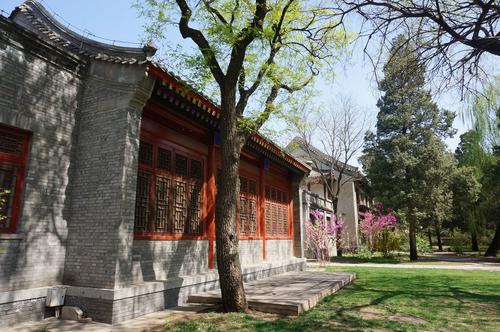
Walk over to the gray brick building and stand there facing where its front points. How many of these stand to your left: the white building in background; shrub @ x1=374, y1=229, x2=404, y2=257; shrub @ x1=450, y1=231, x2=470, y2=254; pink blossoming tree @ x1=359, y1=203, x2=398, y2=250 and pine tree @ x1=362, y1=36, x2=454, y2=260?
5

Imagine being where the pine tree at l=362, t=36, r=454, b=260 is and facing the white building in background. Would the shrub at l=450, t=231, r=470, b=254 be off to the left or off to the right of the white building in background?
right

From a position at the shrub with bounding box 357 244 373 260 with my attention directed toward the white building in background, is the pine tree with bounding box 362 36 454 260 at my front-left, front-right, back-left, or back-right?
back-right

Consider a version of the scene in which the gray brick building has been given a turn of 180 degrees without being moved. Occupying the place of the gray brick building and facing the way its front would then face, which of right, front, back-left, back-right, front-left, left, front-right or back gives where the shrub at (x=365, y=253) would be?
right

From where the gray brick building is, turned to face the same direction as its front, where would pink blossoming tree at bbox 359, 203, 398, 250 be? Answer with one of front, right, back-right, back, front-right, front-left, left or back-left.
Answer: left

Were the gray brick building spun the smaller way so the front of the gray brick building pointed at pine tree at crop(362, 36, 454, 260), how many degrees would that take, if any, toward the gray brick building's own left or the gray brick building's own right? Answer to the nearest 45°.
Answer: approximately 90° to the gray brick building's own left

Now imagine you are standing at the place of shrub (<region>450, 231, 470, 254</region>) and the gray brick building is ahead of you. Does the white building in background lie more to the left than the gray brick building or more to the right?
right

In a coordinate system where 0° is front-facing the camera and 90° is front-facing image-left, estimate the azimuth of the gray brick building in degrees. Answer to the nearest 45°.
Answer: approximately 315°

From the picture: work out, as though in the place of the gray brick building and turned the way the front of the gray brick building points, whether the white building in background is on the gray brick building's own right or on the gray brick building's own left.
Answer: on the gray brick building's own left

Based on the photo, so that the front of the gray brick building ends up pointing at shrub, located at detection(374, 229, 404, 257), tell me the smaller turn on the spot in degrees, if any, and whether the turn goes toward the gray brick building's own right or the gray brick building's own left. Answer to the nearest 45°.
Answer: approximately 90° to the gray brick building's own left

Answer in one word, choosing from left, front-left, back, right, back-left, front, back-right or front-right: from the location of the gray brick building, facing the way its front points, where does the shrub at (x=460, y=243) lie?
left
